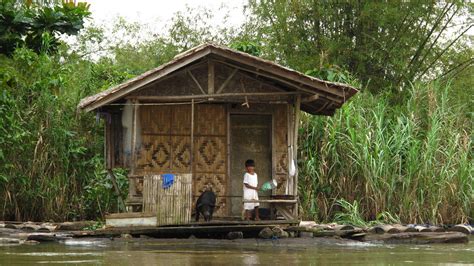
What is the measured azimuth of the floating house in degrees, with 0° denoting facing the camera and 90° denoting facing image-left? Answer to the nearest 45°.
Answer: approximately 0°

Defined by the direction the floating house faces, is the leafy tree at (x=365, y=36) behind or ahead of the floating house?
behind
